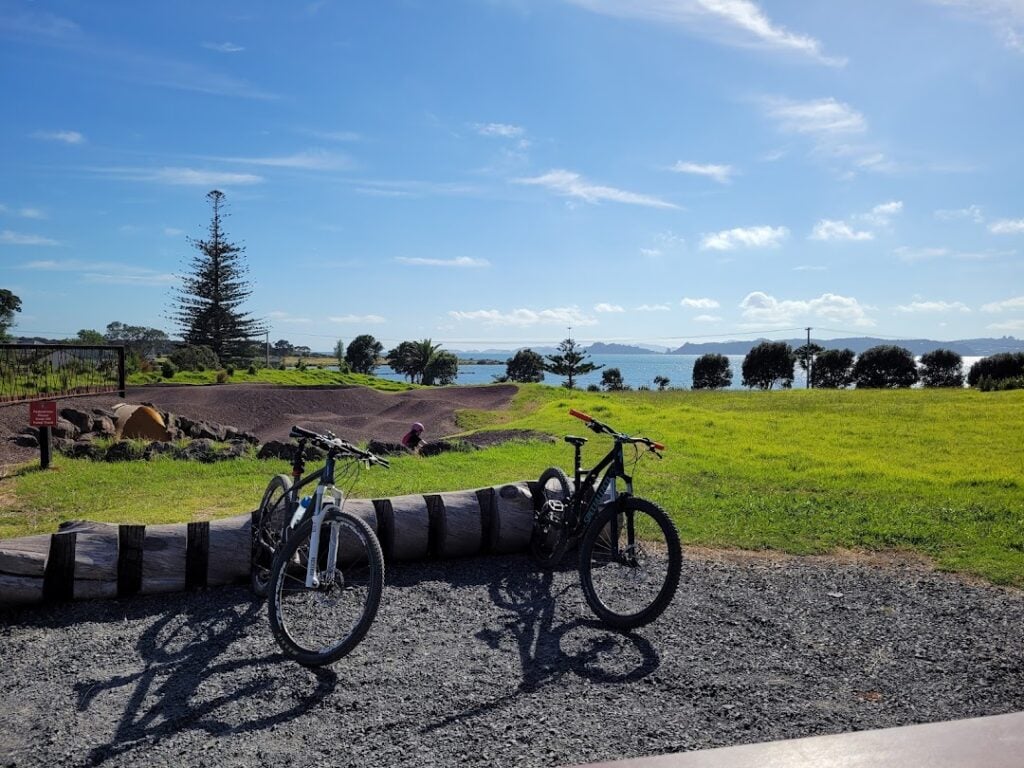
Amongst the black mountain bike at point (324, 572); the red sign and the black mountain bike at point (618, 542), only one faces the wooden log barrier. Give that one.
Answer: the red sign

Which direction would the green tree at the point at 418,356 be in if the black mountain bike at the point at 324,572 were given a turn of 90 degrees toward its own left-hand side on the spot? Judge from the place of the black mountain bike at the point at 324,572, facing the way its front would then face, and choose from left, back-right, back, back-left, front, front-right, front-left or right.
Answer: front-left

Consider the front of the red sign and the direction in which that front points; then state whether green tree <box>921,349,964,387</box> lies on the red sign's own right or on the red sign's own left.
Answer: on the red sign's own left

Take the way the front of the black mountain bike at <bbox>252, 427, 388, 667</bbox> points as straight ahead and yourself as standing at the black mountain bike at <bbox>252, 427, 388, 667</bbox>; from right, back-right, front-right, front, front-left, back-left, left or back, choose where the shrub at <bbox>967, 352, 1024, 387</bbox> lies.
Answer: left

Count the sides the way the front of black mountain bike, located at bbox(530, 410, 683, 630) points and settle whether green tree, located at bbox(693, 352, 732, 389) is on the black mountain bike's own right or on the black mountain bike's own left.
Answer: on the black mountain bike's own left

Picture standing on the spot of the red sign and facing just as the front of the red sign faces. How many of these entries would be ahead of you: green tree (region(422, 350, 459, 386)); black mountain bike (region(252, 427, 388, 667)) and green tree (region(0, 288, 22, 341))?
1

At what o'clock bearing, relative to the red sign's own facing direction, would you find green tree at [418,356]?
The green tree is roughly at 7 o'clock from the red sign.

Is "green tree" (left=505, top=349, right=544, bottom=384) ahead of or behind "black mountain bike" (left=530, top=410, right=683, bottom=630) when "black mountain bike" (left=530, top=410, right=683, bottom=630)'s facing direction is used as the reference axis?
behind

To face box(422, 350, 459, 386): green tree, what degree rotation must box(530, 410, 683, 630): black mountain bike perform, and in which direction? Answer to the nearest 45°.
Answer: approximately 135° to its left

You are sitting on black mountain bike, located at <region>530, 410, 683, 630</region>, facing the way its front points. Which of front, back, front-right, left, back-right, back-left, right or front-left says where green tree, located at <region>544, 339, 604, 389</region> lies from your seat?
back-left

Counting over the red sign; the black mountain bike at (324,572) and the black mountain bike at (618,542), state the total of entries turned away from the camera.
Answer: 0

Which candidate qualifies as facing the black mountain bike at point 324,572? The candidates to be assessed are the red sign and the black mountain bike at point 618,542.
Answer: the red sign

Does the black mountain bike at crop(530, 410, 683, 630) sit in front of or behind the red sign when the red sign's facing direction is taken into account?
in front

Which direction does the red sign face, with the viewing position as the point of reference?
facing the viewer

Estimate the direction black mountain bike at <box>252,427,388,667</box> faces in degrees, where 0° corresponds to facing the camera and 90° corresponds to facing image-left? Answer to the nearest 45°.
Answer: approximately 315°
